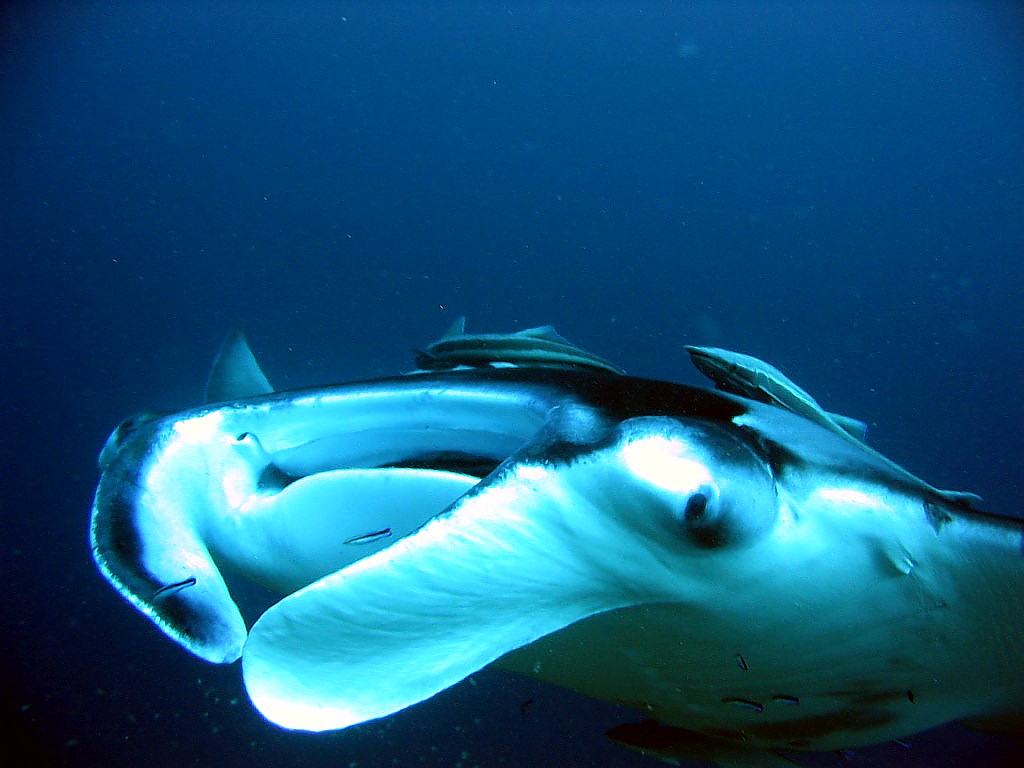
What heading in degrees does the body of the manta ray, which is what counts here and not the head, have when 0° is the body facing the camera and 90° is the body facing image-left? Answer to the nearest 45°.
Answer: approximately 45°

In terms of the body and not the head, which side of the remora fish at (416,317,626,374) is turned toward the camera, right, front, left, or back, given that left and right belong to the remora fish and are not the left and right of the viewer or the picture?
left
